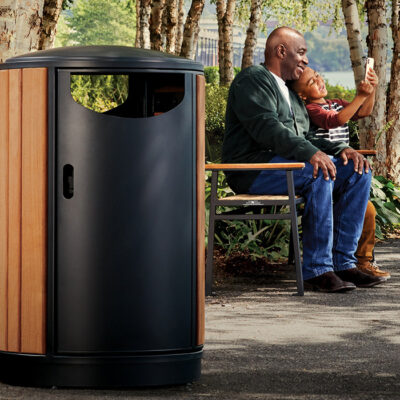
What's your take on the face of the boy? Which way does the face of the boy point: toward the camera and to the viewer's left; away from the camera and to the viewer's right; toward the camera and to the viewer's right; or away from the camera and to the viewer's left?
toward the camera and to the viewer's right

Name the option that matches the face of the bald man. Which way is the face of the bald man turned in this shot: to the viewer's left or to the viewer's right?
to the viewer's right

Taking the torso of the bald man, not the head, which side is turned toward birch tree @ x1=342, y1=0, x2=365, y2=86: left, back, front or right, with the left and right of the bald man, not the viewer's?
left

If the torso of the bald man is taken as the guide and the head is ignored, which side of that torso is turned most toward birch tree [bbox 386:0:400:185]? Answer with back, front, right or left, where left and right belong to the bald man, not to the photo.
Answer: left

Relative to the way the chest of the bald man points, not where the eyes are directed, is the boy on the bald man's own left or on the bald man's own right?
on the bald man's own left

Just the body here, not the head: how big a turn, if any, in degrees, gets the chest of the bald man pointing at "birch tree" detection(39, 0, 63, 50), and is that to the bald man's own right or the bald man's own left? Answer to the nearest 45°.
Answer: approximately 135° to the bald man's own left

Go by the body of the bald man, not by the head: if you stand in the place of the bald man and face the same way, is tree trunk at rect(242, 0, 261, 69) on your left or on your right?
on your left

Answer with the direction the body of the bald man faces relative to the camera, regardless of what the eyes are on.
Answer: to the viewer's right
